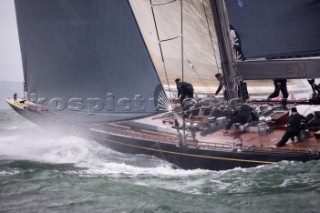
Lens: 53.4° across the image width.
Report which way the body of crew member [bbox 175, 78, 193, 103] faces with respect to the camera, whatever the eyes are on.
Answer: to the viewer's left

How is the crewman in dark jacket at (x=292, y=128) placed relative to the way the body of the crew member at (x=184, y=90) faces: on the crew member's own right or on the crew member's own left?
on the crew member's own left

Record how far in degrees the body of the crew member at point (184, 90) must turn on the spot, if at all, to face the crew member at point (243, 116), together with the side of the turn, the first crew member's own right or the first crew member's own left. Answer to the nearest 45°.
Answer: approximately 135° to the first crew member's own left

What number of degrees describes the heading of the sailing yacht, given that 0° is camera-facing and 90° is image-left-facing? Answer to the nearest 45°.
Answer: approximately 90°
